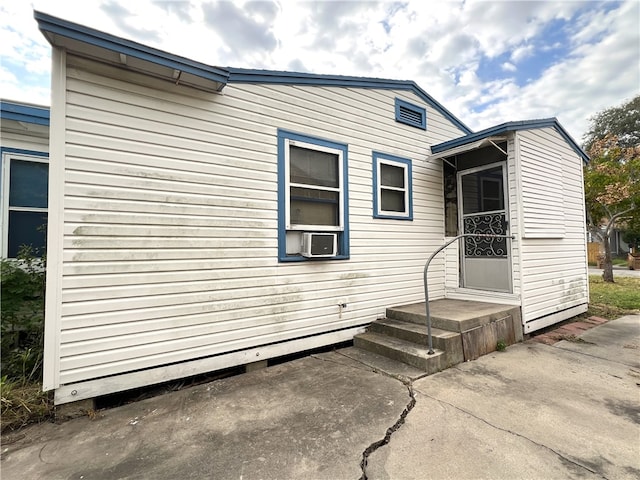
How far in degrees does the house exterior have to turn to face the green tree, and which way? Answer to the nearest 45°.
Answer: approximately 90° to its left

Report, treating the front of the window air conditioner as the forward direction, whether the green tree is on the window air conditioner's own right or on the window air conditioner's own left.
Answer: on the window air conditioner's own left

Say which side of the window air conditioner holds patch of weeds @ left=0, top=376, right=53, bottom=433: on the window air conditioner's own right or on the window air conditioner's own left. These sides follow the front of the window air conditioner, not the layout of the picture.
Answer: on the window air conditioner's own right

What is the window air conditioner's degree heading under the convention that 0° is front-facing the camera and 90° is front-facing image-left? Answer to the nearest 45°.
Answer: approximately 315°

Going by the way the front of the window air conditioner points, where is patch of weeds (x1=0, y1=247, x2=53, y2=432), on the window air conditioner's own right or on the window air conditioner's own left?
on the window air conditioner's own right

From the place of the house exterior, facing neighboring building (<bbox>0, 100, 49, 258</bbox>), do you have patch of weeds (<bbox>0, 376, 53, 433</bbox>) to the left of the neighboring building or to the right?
left

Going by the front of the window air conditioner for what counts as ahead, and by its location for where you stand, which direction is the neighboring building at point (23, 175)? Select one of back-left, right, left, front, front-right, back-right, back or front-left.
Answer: back-right
